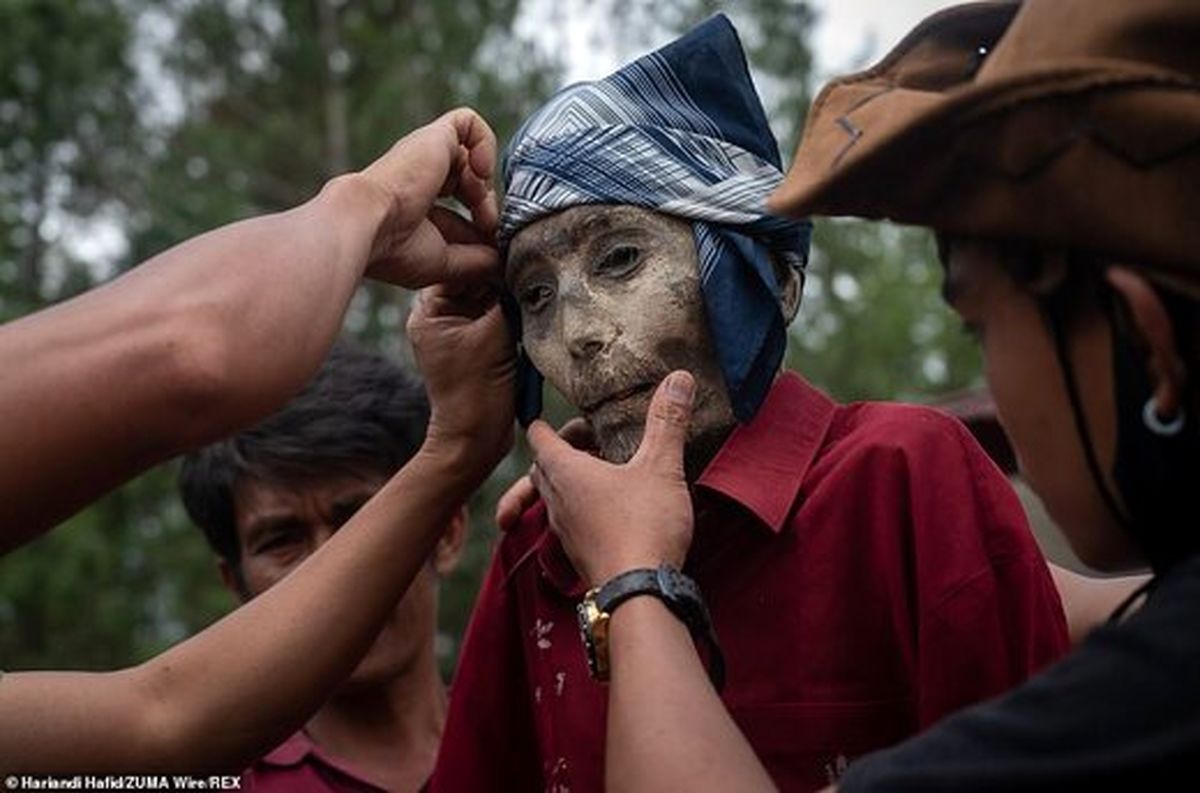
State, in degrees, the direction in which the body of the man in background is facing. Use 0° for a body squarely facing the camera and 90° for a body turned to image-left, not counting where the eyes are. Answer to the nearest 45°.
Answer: approximately 0°
